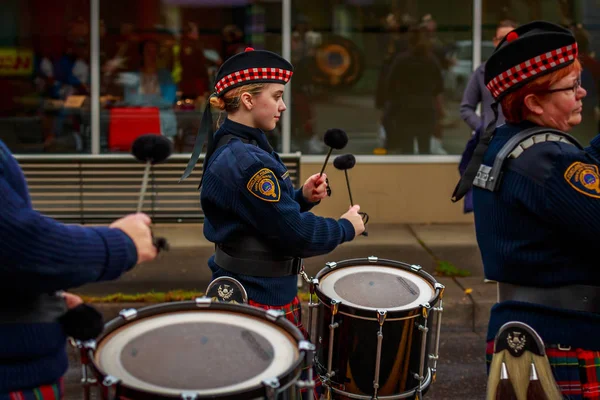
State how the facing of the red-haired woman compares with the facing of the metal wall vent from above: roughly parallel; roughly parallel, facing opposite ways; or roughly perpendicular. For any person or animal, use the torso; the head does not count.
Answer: roughly perpendicular

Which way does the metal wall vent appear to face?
toward the camera
